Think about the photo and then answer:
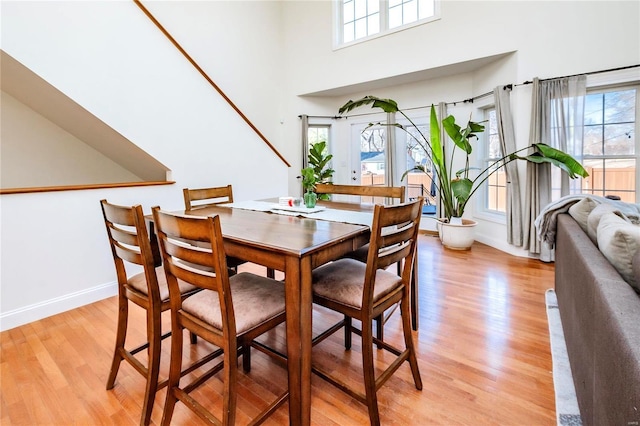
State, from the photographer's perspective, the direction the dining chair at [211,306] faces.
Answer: facing away from the viewer and to the right of the viewer

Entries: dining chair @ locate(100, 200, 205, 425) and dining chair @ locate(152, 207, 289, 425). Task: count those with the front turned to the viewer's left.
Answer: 0

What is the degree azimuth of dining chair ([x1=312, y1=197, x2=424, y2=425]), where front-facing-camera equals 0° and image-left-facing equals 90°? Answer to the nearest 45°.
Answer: approximately 135°

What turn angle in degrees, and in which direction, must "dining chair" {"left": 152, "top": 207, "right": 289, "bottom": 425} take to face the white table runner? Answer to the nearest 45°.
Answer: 0° — it already faces it

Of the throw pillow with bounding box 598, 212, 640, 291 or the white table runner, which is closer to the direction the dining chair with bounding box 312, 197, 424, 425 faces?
the white table runner

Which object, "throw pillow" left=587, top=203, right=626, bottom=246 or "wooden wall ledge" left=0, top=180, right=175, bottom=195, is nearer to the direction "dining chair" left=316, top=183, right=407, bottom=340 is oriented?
the wooden wall ledge

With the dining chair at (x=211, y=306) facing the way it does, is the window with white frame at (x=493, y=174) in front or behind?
in front

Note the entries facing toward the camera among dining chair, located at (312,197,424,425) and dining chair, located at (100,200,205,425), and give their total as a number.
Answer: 0

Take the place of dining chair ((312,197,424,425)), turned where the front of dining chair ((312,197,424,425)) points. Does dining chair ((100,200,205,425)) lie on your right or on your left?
on your left

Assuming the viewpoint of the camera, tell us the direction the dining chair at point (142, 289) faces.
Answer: facing away from the viewer and to the right of the viewer

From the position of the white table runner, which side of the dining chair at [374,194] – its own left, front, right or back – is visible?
front

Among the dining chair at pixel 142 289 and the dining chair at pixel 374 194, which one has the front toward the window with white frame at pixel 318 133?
the dining chair at pixel 142 289

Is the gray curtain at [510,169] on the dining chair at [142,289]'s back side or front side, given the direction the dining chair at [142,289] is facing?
on the front side

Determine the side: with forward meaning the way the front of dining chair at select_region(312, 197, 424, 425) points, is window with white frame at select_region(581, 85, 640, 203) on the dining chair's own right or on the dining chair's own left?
on the dining chair's own right
